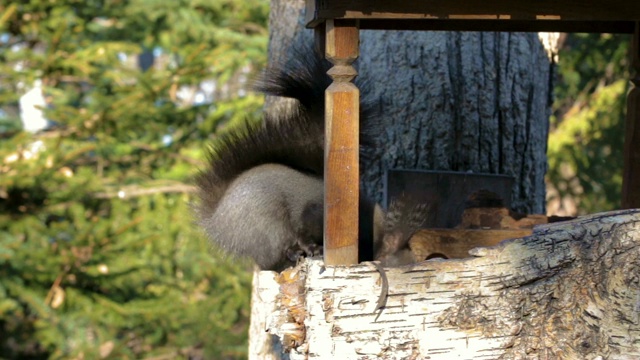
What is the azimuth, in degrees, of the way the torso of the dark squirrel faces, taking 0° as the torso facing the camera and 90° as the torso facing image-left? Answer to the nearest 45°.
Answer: approximately 270°

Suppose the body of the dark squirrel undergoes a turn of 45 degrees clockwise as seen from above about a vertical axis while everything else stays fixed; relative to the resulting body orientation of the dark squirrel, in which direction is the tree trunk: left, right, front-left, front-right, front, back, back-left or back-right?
left

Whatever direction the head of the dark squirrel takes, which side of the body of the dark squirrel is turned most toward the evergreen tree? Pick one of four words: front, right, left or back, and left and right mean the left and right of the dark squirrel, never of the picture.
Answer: left
